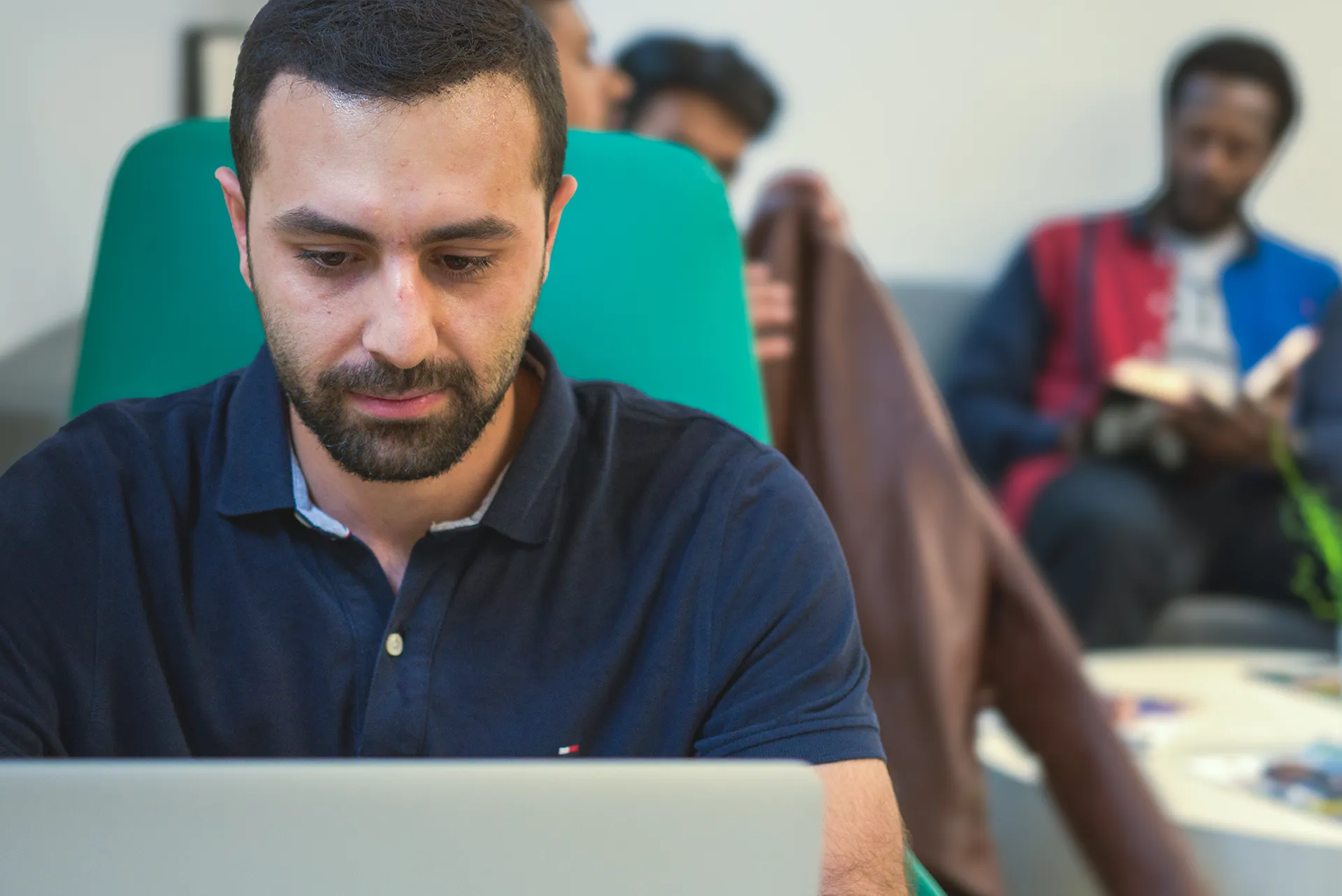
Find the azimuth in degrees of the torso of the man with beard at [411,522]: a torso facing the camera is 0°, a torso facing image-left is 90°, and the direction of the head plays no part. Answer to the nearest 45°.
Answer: approximately 0°

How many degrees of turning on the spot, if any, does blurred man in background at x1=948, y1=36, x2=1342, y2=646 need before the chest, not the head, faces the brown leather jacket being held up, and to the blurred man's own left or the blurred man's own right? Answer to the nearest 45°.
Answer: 0° — they already face it

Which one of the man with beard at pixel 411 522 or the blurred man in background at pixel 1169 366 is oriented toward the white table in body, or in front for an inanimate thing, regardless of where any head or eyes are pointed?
the blurred man in background

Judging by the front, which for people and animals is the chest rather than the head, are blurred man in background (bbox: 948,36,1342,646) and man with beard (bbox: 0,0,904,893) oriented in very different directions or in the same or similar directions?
same or similar directions

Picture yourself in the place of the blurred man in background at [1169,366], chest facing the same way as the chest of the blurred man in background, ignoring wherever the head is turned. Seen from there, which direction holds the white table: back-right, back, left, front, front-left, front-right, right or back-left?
front

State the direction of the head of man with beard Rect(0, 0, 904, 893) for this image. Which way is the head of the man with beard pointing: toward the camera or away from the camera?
toward the camera

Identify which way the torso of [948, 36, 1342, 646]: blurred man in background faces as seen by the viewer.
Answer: toward the camera

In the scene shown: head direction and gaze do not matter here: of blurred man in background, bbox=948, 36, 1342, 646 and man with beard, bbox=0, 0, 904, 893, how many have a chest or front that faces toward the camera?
2

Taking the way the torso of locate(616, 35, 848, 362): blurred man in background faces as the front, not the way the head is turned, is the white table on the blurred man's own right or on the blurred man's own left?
on the blurred man's own left

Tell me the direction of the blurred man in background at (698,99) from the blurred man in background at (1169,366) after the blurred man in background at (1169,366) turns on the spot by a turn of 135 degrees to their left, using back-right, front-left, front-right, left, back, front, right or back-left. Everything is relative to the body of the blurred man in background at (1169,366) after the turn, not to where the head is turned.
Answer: back

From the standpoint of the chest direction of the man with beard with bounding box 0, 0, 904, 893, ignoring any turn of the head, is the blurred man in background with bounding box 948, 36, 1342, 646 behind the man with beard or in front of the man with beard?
behind

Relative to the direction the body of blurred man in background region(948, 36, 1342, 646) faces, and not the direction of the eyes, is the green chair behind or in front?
in front
